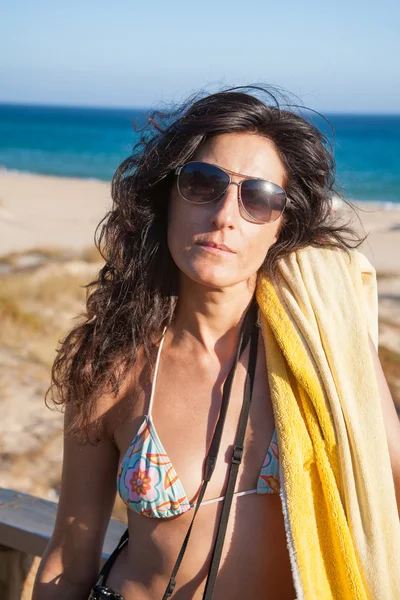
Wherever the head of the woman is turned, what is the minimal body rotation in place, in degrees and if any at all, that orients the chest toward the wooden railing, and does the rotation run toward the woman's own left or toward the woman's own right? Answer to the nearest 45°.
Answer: approximately 135° to the woman's own right

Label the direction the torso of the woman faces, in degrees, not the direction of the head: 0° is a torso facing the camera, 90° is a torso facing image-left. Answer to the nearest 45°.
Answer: approximately 0°
